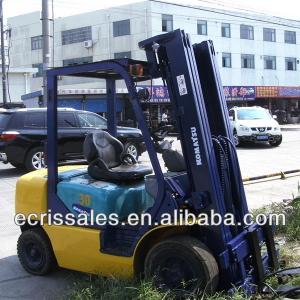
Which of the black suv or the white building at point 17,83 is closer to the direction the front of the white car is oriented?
the black suv

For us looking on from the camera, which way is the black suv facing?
facing away from the viewer and to the right of the viewer

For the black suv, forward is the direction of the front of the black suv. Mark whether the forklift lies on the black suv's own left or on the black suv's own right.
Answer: on the black suv's own right

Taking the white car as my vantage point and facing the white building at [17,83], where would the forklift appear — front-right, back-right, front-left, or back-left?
back-left

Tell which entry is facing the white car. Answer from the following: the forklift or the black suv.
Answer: the black suv

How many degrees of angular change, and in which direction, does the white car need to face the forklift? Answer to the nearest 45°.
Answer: approximately 45° to its right

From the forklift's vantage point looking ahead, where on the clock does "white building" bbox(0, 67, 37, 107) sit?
The white building is roughly at 7 o'clock from the forklift.

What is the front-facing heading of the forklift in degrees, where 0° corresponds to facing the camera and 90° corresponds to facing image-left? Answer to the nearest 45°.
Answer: approximately 315°

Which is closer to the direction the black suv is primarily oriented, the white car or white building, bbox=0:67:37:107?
the white car

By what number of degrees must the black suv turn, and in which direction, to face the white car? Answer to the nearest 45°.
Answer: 0° — it already faces it
